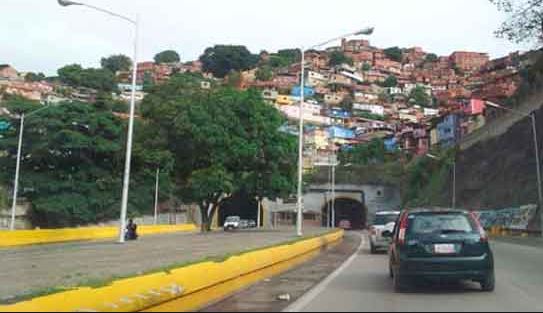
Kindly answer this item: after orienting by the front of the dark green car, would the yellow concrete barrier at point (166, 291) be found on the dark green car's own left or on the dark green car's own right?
on the dark green car's own left

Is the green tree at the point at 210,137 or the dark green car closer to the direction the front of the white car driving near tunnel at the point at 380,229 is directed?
the green tree

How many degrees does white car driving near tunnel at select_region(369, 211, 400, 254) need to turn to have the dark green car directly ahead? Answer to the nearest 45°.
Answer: approximately 180°

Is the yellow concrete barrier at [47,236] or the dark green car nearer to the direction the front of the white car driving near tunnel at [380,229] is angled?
the yellow concrete barrier

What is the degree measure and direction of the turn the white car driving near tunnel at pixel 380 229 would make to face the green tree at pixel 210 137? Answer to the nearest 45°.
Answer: approximately 45° to its left

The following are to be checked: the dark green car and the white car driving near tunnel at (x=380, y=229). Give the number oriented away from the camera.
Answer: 2

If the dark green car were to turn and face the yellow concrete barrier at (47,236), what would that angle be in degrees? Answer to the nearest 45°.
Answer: approximately 45° to its left

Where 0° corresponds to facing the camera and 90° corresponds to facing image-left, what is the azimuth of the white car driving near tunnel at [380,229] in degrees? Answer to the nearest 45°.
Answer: approximately 180°

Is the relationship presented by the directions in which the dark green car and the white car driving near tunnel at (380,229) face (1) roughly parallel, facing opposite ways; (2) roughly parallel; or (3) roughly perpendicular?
roughly parallel

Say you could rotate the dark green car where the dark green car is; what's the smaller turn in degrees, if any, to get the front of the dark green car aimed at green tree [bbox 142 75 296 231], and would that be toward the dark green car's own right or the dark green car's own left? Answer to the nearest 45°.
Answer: approximately 45° to the dark green car's own left

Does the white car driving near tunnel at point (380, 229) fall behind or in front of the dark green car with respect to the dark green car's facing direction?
in front

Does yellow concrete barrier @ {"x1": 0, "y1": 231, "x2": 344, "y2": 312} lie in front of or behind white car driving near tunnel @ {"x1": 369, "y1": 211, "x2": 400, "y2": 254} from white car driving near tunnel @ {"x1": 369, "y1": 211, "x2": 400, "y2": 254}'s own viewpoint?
behind

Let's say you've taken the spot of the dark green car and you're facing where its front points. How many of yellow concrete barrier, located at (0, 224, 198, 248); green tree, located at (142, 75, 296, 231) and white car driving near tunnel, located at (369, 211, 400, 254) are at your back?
0

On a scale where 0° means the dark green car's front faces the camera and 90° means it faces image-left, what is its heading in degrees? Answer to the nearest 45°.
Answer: approximately 180°

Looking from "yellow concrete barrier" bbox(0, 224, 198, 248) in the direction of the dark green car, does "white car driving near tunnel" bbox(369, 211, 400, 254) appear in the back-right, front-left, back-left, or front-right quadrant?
front-left
